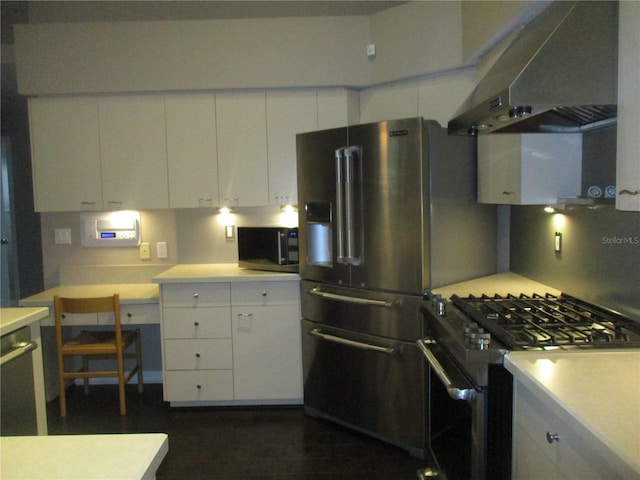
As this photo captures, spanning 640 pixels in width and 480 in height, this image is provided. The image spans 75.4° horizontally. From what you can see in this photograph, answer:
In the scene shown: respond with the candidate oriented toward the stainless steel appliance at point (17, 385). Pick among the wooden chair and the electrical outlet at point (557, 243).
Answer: the electrical outlet

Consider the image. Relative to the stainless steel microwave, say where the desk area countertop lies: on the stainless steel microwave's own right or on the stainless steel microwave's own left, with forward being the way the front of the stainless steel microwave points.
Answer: on the stainless steel microwave's own right

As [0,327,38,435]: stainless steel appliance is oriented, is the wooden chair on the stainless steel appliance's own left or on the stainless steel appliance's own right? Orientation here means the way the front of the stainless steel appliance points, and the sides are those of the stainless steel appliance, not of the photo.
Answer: on the stainless steel appliance's own left

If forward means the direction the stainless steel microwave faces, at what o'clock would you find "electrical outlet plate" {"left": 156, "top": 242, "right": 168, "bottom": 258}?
The electrical outlet plate is roughly at 4 o'clock from the stainless steel microwave.

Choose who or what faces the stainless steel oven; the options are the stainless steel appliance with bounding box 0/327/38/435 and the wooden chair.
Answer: the stainless steel appliance

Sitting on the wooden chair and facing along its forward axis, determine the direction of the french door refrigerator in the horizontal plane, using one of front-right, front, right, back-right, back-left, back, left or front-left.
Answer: back-right

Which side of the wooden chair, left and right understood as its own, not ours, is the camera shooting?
back

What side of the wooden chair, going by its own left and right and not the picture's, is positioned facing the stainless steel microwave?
right
